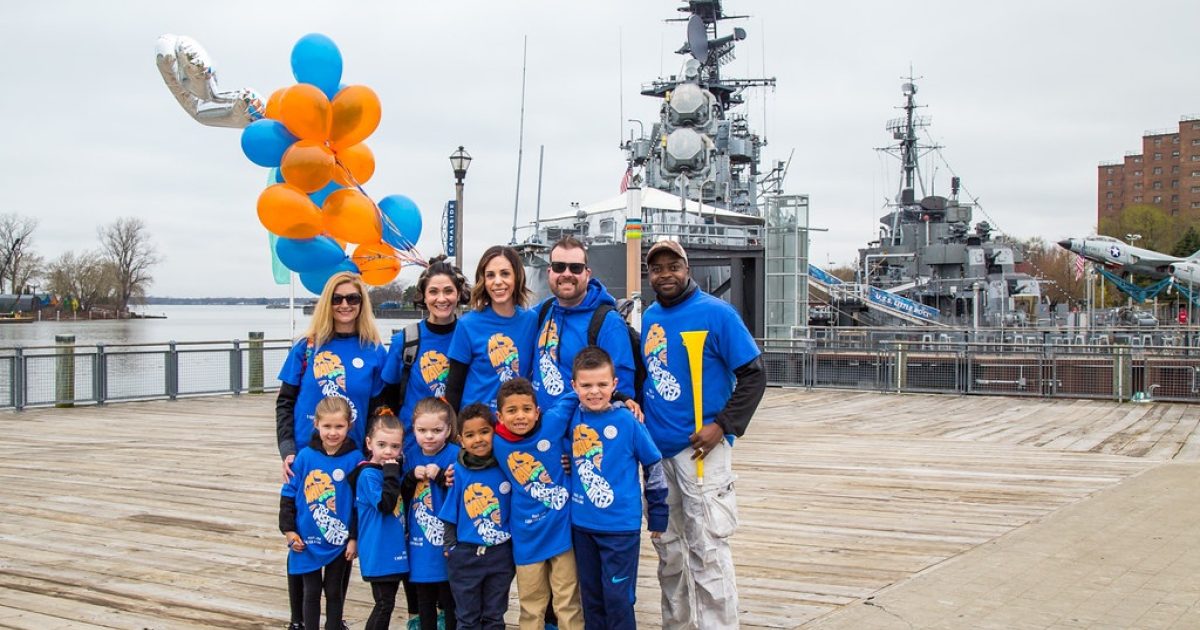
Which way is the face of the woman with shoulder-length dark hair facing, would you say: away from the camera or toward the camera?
toward the camera

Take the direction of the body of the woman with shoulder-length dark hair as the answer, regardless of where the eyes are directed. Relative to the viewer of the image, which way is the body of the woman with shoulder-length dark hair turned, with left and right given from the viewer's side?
facing the viewer

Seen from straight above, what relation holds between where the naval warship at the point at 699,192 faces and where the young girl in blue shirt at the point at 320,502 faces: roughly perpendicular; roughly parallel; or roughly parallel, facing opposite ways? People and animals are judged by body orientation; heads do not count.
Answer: roughly parallel, facing opposite ways

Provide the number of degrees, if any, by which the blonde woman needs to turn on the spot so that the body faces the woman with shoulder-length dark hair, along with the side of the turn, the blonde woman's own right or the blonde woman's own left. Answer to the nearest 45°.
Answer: approximately 45° to the blonde woman's own left

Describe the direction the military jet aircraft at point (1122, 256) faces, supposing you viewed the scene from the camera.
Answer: facing to the left of the viewer

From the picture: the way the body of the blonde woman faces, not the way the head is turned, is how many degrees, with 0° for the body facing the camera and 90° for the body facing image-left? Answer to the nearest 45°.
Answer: approximately 0°

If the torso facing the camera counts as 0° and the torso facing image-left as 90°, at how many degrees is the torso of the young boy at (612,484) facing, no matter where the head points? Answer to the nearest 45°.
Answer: approximately 0°

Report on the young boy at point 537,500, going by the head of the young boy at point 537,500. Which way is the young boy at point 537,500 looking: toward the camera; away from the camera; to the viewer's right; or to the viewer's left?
toward the camera

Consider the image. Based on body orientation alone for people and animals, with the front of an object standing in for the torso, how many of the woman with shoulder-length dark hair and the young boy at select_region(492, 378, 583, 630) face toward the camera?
2

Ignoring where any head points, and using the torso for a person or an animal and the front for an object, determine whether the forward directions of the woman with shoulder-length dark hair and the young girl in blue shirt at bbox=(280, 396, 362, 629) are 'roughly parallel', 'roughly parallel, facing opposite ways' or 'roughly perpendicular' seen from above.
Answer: roughly parallel
